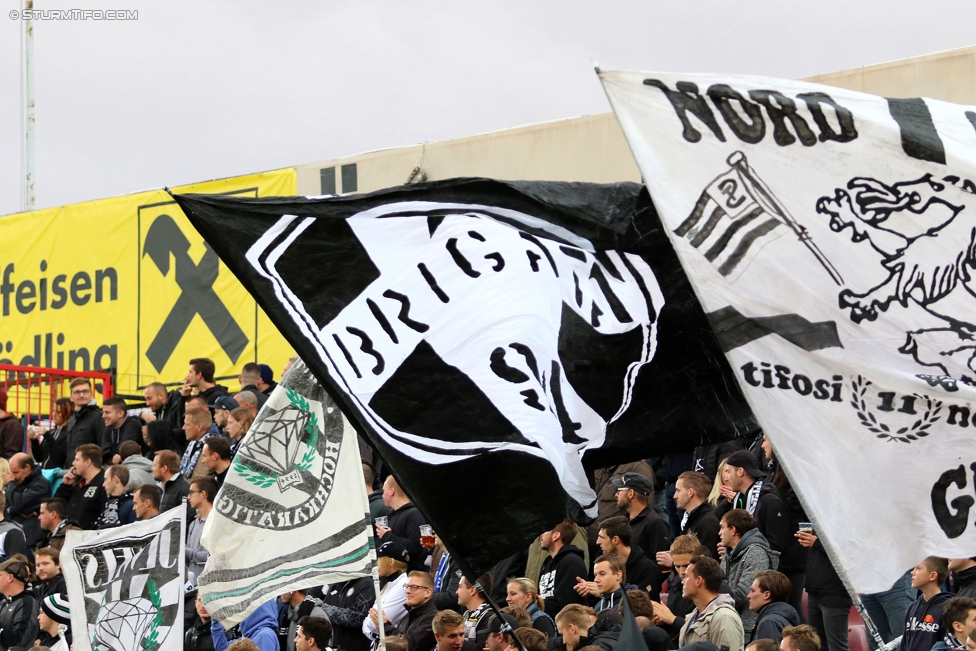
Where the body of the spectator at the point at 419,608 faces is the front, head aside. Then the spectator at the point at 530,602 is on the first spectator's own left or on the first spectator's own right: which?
on the first spectator's own left
